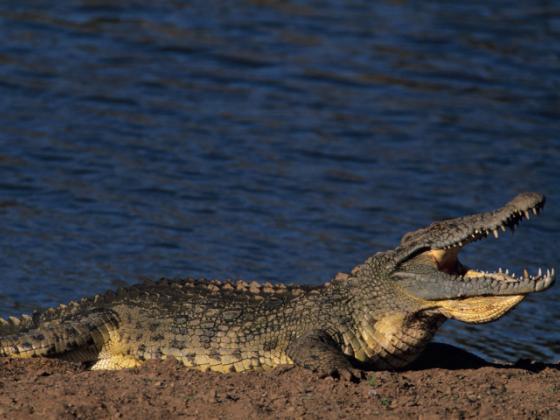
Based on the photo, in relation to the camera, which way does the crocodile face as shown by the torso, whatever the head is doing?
to the viewer's right
